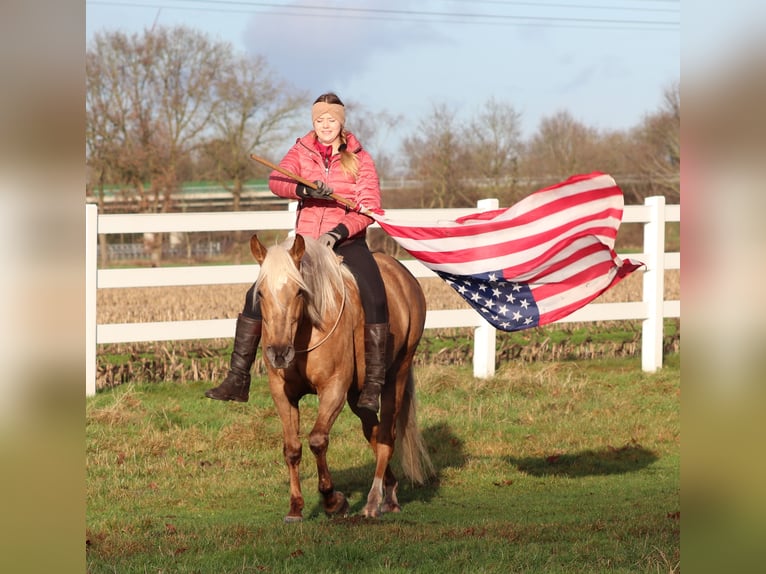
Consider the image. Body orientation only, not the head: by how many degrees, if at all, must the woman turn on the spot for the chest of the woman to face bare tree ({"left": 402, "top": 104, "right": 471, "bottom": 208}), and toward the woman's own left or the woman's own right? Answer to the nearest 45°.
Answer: approximately 180°

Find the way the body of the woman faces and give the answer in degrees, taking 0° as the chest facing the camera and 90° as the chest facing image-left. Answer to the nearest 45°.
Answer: approximately 0°

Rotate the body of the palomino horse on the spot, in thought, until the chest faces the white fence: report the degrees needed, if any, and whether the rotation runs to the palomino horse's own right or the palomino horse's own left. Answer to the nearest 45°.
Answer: approximately 135° to the palomino horse's own right

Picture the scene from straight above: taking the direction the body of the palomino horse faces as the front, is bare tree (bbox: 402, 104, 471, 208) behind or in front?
behind

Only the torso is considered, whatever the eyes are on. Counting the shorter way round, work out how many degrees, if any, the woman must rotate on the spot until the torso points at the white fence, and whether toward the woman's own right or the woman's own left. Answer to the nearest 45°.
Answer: approximately 180°
